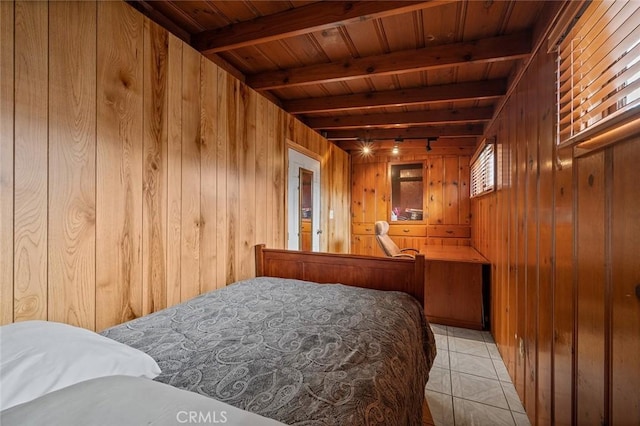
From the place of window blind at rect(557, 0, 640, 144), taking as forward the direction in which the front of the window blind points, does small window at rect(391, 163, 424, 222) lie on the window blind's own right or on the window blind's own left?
on the window blind's own right

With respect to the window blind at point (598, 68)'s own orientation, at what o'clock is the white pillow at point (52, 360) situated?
The white pillow is roughly at 12 o'clock from the window blind.

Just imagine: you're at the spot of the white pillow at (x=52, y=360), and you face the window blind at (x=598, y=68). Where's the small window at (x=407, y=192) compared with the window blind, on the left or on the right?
left

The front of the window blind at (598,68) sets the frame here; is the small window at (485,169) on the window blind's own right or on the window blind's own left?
on the window blind's own right

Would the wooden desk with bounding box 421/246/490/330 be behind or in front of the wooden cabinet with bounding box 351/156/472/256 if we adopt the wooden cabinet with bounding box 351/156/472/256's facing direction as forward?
in front

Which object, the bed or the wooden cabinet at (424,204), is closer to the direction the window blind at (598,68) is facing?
the bed

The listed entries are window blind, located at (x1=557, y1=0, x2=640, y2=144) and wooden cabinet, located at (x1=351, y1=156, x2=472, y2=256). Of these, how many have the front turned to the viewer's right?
0

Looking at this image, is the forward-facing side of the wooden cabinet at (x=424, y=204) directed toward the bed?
yes

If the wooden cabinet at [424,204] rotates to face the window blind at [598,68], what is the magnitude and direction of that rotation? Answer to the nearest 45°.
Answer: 0° — it already faces it

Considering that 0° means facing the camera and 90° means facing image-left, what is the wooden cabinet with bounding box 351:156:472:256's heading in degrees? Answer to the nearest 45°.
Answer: approximately 0°

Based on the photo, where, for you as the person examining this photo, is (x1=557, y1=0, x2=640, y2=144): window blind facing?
facing the viewer and to the left of the viewer

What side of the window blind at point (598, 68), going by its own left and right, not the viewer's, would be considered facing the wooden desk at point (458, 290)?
right
